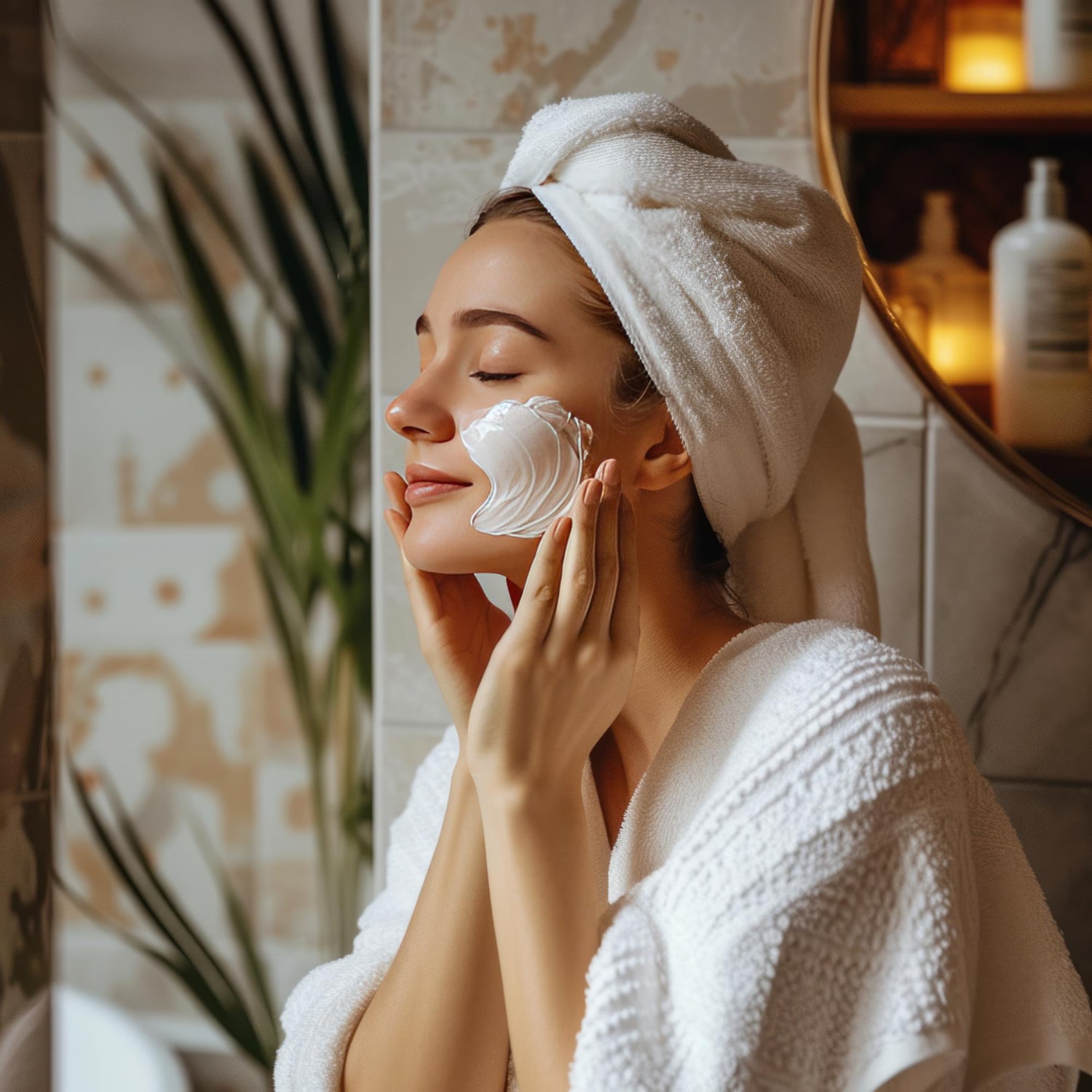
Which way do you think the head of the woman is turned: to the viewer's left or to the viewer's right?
to the viewer's left

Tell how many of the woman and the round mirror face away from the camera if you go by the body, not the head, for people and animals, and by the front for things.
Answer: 0

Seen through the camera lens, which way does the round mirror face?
facing the viewer

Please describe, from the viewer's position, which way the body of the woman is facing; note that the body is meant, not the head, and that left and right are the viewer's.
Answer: facing the viewer and to the left of the viewer
